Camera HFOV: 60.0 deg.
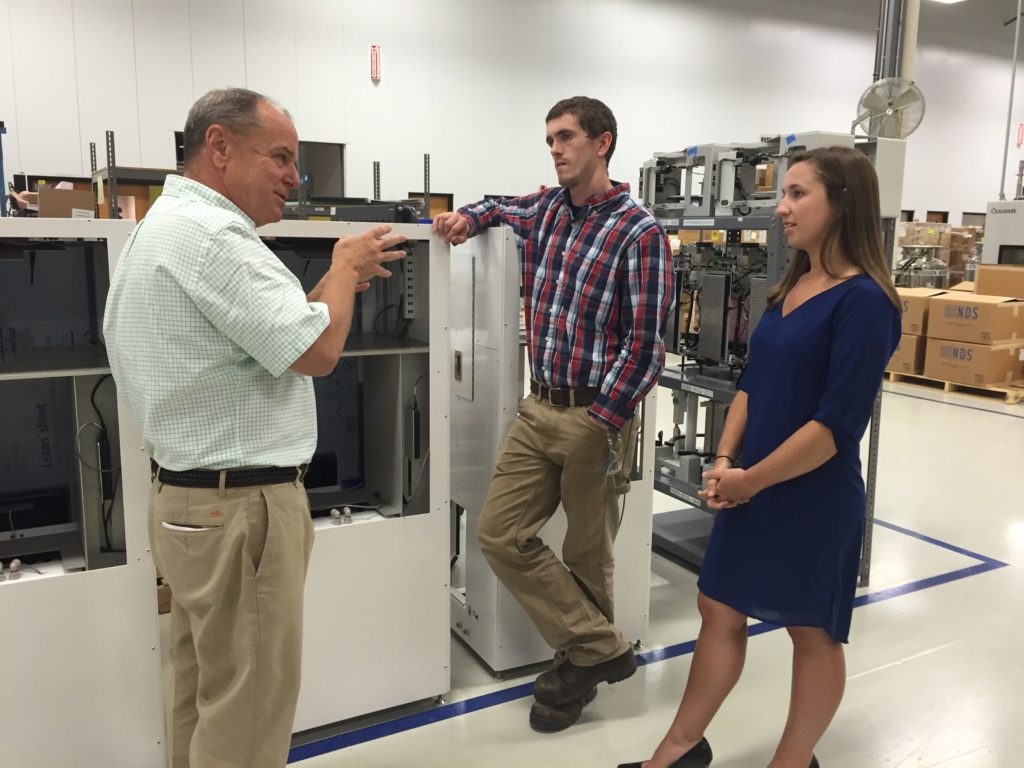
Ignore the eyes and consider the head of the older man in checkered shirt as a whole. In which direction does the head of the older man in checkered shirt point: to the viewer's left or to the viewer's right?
to the viewer's right

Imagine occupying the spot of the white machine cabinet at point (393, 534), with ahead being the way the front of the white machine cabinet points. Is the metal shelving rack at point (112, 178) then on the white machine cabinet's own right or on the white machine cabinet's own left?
on the white machine cabinet's own right

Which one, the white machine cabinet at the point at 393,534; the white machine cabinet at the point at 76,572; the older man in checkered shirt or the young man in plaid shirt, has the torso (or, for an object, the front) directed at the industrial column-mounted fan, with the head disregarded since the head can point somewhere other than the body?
the older man in checkered shirt

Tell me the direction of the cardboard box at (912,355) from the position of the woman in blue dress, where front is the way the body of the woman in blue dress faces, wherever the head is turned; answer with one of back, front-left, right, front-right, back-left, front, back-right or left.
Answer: back-right

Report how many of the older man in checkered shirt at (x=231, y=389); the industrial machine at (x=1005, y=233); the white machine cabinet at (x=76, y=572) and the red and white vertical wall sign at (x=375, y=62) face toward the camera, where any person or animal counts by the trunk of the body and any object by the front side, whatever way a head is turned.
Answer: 3

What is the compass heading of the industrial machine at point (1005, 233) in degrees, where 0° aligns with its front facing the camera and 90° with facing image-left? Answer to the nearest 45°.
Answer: approximately 0°

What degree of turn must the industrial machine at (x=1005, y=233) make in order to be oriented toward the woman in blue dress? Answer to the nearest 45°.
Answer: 0° — it already faces them

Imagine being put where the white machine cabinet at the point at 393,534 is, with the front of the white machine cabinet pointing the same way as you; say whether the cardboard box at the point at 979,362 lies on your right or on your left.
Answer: on your left

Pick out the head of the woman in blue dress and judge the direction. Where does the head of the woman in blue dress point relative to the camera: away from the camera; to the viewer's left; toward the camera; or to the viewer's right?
to the viewer's left

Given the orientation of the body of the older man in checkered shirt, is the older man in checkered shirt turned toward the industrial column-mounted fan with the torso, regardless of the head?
yes
